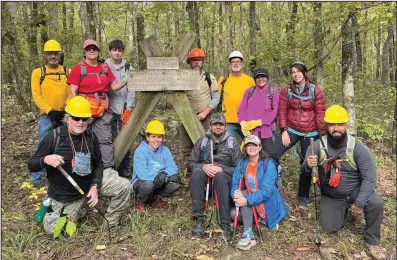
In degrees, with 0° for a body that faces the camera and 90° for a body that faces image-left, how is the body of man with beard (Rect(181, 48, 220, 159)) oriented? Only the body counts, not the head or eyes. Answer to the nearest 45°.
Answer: approximately 45°

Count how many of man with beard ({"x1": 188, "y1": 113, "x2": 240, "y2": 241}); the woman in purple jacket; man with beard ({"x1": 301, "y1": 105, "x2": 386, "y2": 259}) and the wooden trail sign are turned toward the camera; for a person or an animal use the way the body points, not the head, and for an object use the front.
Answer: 4

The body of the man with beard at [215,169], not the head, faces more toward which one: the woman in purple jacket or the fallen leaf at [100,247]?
the fallen leaf

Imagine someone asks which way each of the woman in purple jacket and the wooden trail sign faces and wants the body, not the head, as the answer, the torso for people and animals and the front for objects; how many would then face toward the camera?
2

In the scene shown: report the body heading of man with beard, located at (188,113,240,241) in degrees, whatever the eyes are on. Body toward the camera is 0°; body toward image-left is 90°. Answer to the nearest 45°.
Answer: approximately 0°

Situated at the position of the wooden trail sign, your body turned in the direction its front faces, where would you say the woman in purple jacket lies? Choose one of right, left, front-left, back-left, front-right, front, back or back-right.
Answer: left

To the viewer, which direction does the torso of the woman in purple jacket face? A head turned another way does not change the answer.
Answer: toward the camera

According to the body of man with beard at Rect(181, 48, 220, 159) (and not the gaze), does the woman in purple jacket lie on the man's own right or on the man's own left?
on the man's own left

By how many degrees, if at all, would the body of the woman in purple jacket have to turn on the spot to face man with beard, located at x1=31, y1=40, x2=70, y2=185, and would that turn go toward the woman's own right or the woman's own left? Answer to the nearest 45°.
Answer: approximately 90° to the woman's own right

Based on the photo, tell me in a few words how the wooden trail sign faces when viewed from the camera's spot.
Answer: facing the viewer

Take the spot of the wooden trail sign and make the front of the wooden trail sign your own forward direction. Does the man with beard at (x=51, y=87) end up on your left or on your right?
on your right
